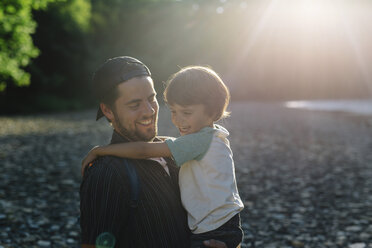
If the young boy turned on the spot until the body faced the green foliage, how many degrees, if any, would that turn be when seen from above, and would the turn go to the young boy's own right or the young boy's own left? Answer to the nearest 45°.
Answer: approximately 90° to the young boy's own right

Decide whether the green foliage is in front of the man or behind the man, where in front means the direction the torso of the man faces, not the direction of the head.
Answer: behind

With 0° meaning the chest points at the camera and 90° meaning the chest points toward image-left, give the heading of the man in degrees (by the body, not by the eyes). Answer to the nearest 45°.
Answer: approximately 315°

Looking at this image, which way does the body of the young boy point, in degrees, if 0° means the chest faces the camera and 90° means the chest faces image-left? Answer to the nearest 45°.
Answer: approximately 90°

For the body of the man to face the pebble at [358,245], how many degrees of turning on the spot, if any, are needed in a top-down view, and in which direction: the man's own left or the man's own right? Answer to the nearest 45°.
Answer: approximately 90° to the man's own left
